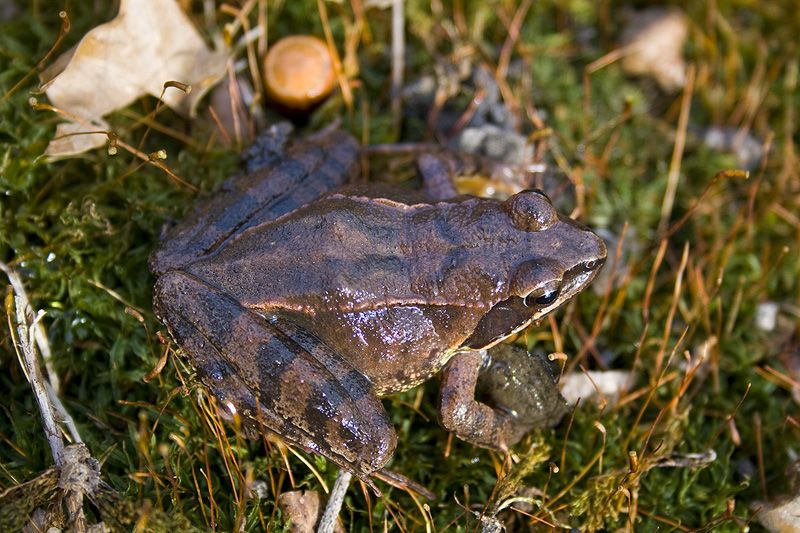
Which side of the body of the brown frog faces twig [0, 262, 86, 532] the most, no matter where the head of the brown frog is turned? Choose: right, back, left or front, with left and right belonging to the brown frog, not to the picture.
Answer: back

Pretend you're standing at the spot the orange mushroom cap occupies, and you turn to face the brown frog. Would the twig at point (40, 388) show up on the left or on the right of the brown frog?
right

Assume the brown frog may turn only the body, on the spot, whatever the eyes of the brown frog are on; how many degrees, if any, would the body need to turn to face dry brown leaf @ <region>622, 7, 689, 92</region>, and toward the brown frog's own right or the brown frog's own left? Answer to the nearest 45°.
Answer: approximately 45° to the brown frog's own left

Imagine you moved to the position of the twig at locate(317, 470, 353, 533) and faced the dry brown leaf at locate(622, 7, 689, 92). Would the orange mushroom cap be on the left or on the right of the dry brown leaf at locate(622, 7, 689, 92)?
left

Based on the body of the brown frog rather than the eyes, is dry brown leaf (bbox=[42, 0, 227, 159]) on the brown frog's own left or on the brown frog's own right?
on the brown frog's own left

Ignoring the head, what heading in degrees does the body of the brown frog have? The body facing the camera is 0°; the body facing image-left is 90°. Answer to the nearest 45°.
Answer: approximately 270°

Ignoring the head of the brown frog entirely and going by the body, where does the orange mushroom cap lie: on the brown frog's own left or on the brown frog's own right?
on the brown frog's own left
